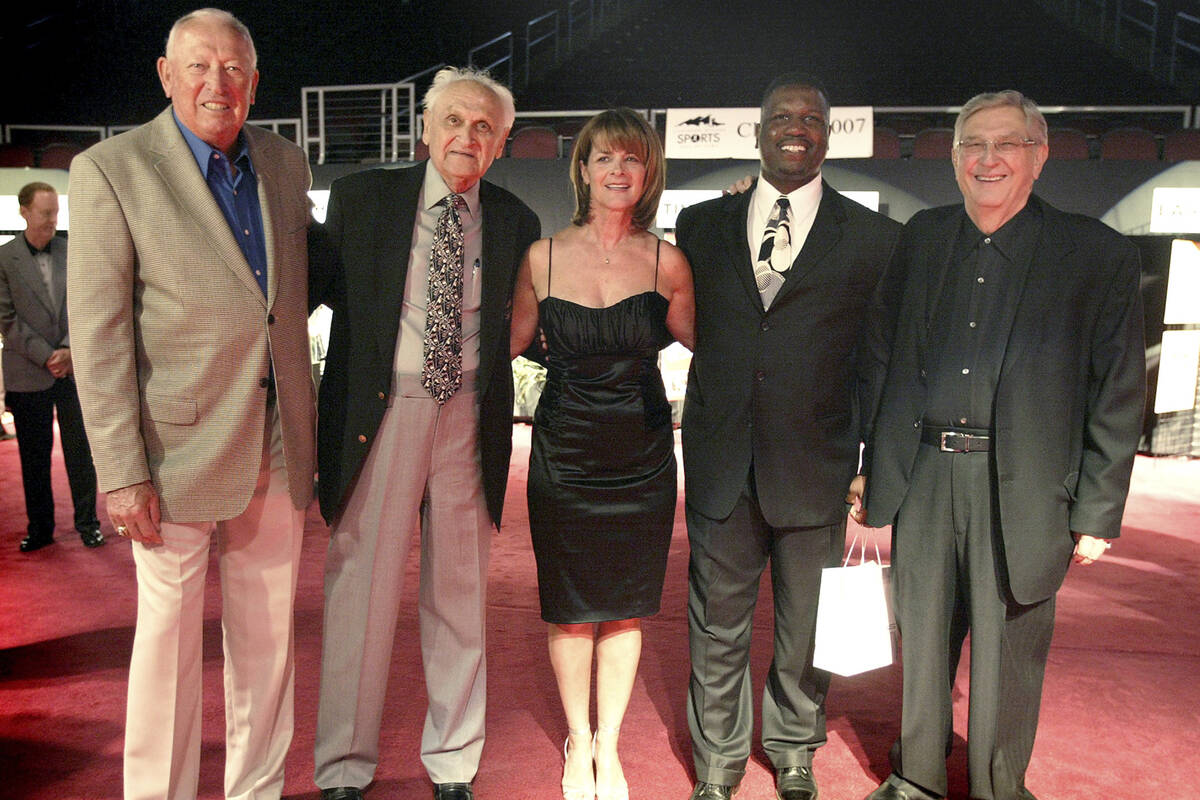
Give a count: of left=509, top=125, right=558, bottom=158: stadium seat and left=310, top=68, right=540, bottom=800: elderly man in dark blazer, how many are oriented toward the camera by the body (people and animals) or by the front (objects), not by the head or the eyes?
2

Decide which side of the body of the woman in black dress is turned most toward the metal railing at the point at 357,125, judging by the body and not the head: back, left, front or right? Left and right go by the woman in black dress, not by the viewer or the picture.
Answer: back

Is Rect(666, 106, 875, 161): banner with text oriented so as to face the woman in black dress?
yes

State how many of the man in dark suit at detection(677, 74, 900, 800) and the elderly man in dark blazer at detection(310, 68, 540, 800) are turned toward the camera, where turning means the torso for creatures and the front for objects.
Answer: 2

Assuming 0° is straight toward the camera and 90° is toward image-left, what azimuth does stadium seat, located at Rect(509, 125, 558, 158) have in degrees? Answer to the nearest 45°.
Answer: approximately 0°

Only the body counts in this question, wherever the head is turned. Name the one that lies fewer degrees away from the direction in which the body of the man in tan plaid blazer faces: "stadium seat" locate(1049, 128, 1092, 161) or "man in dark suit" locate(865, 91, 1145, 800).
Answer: the man in dark suit

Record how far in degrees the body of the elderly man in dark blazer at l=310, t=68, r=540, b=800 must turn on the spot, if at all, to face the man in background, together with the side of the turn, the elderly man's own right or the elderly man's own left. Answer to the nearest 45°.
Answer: approximately 135° to the elderly man's own right

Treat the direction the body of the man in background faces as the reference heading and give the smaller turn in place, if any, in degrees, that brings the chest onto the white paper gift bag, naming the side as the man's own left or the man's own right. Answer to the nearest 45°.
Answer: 0° — they already face it

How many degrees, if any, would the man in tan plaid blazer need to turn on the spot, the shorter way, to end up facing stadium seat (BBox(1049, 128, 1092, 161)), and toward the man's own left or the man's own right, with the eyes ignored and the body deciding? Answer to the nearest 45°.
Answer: approximately 90° to the man's own left

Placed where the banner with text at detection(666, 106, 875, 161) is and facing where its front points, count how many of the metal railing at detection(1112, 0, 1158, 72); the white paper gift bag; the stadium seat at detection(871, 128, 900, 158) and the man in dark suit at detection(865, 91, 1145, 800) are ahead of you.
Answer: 2

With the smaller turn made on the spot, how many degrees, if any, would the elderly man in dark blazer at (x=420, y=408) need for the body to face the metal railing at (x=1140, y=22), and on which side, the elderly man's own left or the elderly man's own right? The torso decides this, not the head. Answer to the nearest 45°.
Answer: approximately 135° to the elderly man's own left

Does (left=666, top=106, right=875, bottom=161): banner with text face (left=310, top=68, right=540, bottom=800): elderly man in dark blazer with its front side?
yes
